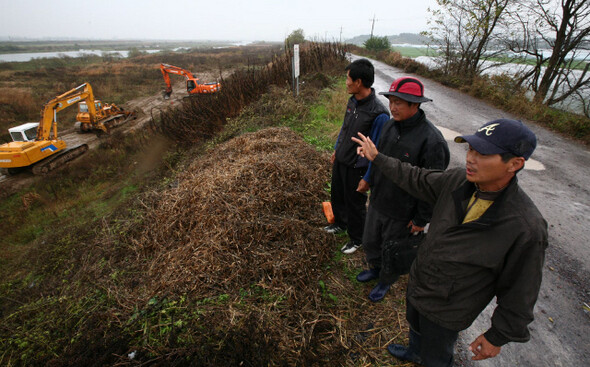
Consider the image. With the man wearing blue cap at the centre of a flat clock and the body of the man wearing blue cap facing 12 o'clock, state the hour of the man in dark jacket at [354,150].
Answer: The man in dark jacket is roughly at 3 o'clock from the man wearing blue cap.

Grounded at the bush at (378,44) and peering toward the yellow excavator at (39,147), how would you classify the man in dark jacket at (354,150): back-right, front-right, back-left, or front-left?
front-left

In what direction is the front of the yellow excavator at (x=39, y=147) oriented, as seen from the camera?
facing away from the viewer and to the right of the viewer

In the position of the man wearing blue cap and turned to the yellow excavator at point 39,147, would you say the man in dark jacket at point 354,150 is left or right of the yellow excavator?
right

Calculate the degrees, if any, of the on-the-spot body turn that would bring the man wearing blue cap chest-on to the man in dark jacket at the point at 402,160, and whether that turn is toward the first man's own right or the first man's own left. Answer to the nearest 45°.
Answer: approximately 90° to the first man's own right

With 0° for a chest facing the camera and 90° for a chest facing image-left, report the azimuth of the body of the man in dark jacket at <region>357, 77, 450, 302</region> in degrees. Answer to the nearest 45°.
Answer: approximately 45°

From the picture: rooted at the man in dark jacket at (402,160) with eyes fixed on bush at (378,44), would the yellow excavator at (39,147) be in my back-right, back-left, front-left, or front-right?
front-left

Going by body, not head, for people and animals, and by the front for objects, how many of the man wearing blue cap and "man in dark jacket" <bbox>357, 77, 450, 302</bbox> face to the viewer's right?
0

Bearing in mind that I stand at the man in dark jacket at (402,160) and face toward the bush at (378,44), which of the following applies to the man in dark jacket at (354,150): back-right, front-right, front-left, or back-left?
front-left

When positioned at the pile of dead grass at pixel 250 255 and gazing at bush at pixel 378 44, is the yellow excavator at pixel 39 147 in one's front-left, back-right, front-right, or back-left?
front-left

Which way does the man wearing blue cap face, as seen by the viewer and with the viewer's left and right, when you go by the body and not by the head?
facing the viewer and to the left of the viewer

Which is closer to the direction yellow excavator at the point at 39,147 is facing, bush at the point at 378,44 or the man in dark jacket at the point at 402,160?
the bush

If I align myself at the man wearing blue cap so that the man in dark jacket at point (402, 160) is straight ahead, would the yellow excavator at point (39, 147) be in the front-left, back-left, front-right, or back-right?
front-left

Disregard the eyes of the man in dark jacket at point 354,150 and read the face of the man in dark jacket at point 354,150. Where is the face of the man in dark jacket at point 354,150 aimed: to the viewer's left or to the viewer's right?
to the viewer's left
